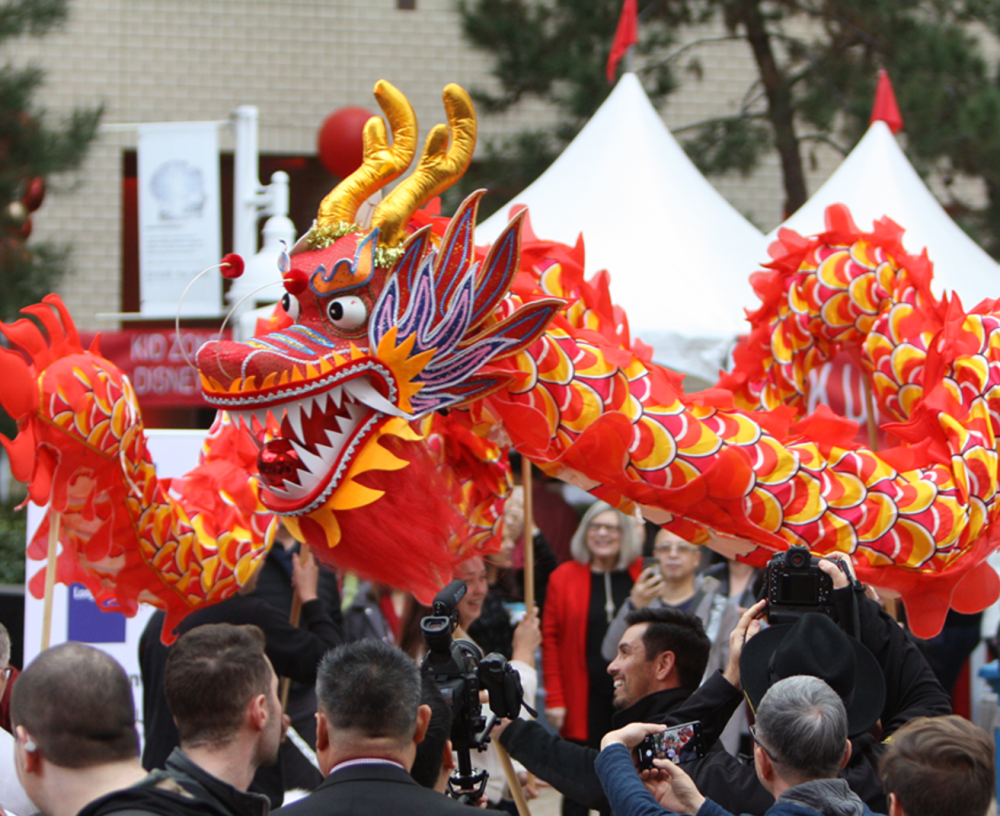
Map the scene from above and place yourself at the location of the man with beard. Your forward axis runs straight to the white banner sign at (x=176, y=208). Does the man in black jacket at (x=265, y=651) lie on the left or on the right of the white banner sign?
left

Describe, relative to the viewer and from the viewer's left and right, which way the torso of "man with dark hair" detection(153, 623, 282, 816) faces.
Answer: facing away from the viewer and to the right of the viewer

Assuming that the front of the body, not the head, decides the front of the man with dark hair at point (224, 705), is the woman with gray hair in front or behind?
in front

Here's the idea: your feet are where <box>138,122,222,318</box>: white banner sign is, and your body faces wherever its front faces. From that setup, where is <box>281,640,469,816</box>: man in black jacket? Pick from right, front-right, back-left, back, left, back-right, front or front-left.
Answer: front

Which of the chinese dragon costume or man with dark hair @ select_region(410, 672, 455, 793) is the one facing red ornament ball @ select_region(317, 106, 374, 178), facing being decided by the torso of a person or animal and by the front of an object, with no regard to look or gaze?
the man with dark hair

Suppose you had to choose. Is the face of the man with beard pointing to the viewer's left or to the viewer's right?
to the viewer's left

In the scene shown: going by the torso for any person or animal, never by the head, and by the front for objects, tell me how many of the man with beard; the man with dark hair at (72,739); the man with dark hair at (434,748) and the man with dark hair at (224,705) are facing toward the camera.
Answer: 0

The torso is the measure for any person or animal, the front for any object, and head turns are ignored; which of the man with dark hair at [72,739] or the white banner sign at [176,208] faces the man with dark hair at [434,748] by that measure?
the white banner sign

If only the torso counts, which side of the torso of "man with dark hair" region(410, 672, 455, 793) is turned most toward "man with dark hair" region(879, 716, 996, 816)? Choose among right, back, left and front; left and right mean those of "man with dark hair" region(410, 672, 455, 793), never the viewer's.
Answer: right

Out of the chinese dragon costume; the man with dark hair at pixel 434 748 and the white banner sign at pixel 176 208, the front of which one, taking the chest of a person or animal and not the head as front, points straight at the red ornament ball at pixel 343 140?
the man with dark hair

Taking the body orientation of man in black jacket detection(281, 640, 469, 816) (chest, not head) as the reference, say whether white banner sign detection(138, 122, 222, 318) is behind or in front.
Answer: in front

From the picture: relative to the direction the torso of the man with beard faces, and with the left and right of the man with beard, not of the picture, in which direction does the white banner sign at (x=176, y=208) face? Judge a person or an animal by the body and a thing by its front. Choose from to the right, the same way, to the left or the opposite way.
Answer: to the left

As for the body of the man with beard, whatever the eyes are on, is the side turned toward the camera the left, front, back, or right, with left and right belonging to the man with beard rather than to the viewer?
left
